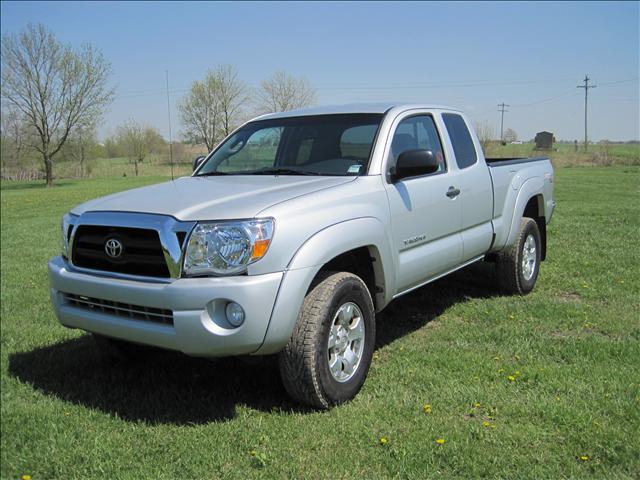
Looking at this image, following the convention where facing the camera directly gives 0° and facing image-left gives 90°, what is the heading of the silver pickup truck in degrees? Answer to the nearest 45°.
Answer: approximately 45°

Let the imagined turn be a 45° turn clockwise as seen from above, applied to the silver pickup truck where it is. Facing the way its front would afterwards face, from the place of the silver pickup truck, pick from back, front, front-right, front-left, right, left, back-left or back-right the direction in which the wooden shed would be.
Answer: back-right

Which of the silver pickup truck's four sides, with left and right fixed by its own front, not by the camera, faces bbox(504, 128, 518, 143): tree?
back

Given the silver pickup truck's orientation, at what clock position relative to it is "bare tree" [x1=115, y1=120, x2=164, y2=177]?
The bare tree is roughly at 4 o'clock from the silver pickup truck.
